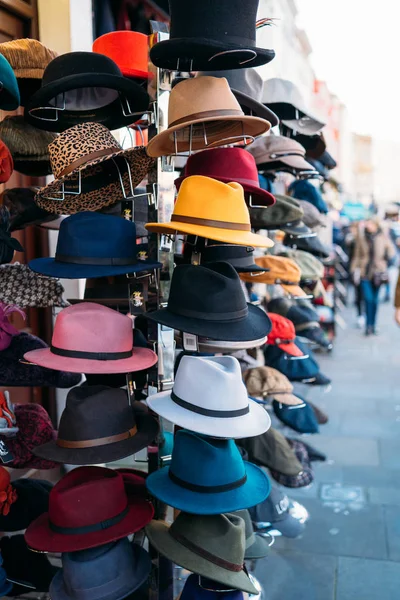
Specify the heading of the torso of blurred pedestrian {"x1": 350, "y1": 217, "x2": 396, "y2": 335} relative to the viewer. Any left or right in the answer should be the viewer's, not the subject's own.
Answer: facing the viewer

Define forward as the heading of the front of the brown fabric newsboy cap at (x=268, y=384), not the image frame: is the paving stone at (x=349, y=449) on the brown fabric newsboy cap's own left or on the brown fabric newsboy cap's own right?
on the brown fabric newsboy cap's own left

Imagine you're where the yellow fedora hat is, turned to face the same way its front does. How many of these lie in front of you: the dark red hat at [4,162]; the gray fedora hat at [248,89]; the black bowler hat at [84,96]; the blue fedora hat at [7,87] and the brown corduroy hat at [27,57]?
0

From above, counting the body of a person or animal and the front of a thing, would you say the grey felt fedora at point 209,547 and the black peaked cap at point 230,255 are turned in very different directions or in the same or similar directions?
same or similar directions

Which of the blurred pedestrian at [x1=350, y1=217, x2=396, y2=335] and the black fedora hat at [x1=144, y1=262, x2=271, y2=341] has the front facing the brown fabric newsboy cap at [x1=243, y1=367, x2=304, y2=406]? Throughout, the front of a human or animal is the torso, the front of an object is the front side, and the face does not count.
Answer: the blurred pedestrian

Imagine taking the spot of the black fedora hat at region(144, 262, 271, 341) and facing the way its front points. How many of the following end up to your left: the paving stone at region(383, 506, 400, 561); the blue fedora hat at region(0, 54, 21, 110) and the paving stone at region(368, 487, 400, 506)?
2

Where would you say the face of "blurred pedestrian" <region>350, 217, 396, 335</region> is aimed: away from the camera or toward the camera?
toward the camera

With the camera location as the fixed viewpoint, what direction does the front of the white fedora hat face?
facing the viewer and to the right of the viewer

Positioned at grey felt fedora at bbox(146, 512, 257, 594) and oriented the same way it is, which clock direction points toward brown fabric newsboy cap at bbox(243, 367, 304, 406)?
The brown fabric newsboy cap is roughly at 8 o'clock from the grey felt fedora.

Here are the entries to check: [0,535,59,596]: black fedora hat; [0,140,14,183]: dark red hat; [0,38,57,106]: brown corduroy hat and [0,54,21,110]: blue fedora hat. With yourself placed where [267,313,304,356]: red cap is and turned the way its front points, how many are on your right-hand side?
4

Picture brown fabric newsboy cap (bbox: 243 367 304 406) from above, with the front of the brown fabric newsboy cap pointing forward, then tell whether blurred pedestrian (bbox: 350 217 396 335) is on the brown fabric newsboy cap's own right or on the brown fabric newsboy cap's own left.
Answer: on the brown fabric newsboy cap's own left

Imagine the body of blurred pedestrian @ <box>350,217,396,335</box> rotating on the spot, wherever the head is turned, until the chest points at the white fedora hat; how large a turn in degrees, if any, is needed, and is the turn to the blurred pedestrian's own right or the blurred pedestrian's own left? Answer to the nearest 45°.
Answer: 0° — they already face it

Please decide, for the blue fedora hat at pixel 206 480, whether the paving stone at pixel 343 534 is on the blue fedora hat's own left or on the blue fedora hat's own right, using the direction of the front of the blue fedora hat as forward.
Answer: on the blue fedora hat's own left
